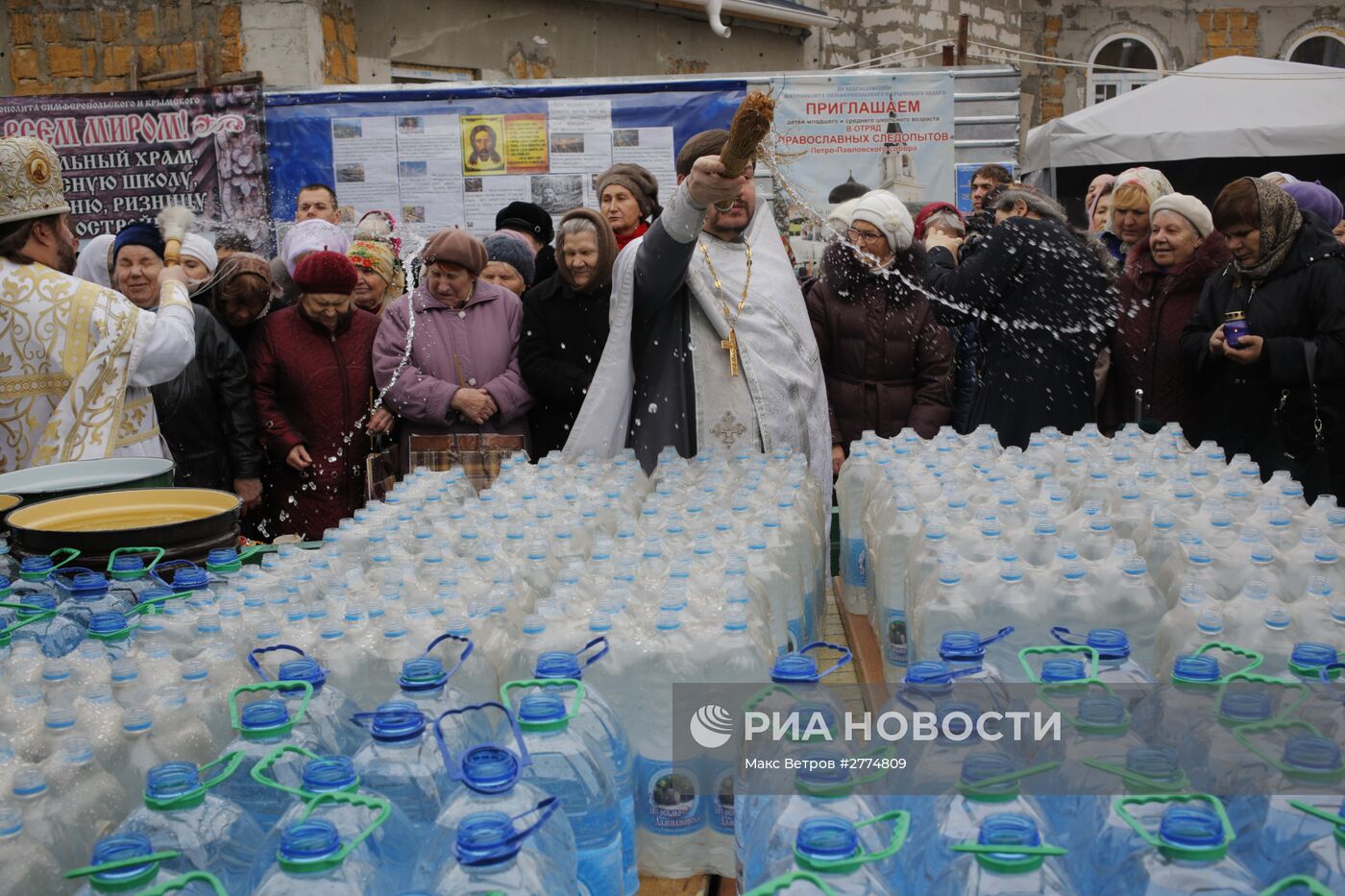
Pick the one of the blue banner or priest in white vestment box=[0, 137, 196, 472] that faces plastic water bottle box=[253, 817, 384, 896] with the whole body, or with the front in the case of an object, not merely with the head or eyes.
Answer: the blue banner

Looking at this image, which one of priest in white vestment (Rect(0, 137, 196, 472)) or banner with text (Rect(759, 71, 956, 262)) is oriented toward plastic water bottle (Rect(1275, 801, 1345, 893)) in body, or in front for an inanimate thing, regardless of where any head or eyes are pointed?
the banner with text

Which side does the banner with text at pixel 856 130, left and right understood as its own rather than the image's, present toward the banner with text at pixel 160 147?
right

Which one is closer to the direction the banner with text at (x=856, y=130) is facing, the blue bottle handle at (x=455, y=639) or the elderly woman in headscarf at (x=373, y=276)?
the blue bottle handle

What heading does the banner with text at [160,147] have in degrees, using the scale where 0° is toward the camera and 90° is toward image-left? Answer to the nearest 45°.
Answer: approximately 0°

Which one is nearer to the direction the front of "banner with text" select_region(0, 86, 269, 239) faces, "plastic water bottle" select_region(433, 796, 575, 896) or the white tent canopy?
the plastic water bottle

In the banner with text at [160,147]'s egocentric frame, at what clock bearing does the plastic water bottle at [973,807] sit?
The plastic water bottle is roughly at 12 o'clock from the banner with text.

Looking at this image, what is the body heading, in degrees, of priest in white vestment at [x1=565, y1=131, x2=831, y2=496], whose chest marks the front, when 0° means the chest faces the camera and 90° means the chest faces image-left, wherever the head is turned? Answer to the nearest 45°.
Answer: approximately 0°
